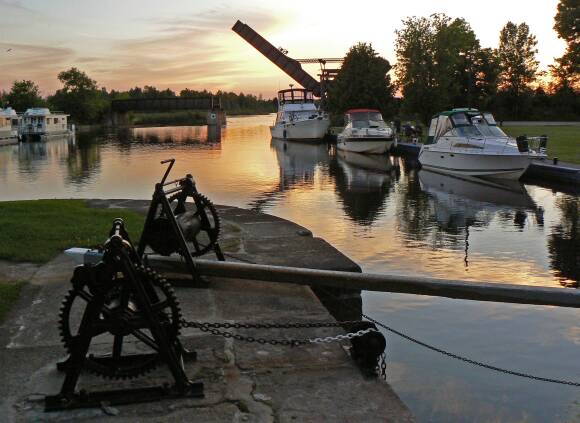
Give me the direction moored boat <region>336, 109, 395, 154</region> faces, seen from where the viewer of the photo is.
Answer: facing the viewer and to the right of the viewer

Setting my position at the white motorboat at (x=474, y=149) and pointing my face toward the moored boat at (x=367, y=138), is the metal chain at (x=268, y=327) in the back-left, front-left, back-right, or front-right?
back-left

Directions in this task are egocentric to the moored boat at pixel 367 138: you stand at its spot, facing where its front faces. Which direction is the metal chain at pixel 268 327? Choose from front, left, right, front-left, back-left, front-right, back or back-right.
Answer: front-right
